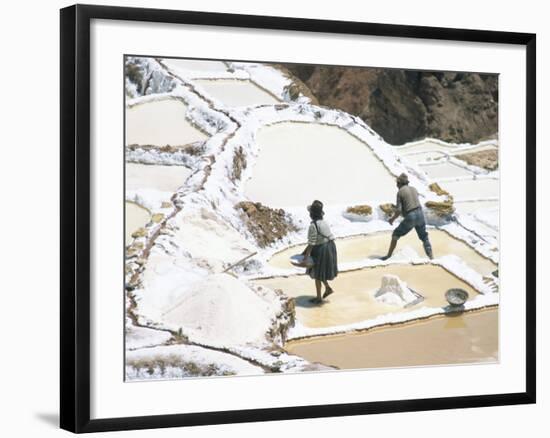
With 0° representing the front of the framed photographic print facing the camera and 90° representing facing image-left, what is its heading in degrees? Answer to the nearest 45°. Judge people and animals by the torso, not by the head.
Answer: approximately 315°
